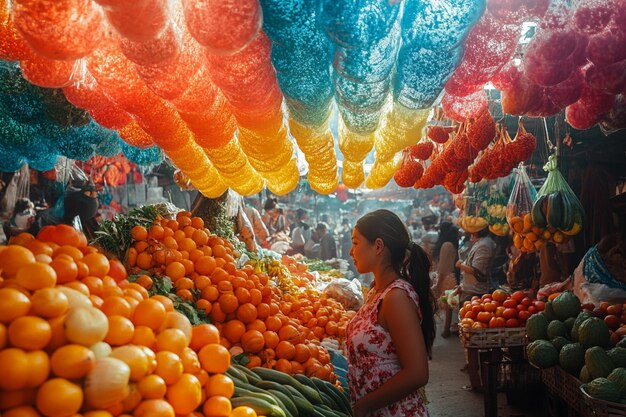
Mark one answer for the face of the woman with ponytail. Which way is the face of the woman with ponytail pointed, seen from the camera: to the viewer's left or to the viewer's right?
to the viewer's left

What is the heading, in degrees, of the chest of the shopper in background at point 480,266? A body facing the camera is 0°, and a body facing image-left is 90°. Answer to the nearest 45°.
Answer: approximately 90°

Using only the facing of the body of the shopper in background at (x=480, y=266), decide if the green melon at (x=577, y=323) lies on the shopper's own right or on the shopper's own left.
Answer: on the shopper's own left

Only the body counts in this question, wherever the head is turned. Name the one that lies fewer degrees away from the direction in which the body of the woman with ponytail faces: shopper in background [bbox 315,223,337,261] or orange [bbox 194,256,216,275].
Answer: the orange

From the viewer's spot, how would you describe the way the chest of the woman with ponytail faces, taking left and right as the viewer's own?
facing to the left of the viewer

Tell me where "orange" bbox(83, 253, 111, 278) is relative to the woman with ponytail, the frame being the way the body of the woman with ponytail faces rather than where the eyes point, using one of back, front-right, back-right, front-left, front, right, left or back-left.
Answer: front-left

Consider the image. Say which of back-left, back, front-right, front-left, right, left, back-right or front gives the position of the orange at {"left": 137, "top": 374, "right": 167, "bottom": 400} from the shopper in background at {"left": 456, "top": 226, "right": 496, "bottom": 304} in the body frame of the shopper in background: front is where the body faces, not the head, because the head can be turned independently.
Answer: left
